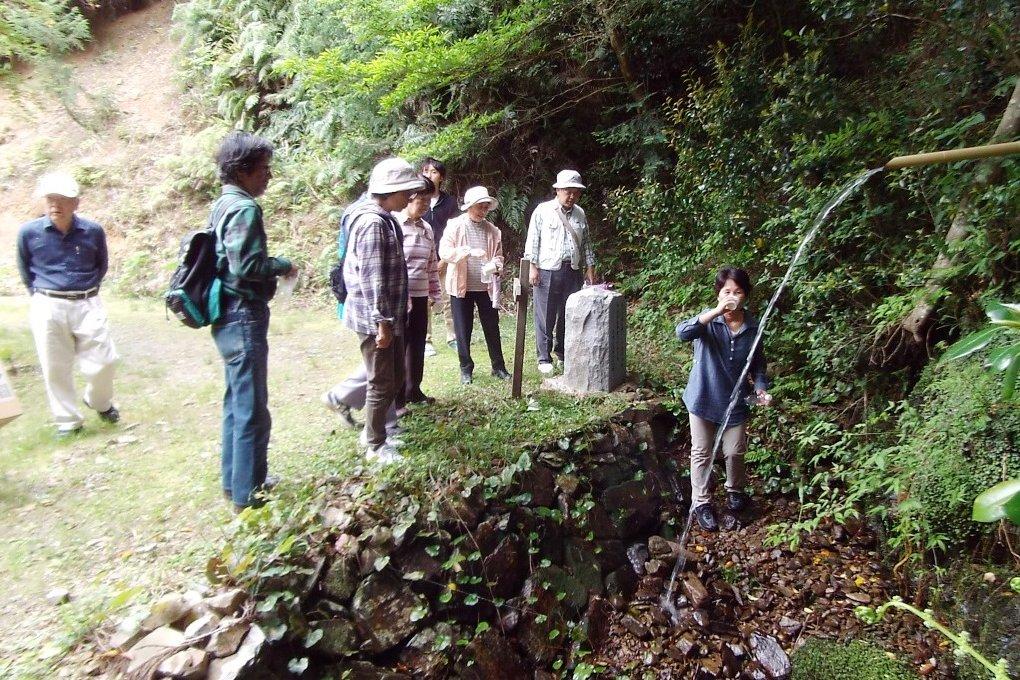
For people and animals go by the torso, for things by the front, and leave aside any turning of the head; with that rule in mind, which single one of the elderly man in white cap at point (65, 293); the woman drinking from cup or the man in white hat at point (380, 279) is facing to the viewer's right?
the man in white hat

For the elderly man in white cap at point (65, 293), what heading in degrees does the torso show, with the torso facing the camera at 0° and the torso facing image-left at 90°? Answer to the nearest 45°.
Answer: approximately 0°

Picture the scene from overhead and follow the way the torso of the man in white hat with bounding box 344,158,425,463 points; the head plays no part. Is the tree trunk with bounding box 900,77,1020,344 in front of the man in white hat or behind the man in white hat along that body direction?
in front

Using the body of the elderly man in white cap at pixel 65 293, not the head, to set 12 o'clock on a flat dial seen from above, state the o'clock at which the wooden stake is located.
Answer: The wooden stake is roughly at 10 o'clock from the elderly man in white cap.

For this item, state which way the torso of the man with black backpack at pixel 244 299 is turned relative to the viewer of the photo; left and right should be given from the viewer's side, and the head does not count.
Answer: facing to the right of the viewer

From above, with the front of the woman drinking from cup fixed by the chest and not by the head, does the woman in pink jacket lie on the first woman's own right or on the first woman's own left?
on the first woman's own right

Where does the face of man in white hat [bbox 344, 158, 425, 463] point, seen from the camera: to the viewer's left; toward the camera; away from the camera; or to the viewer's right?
to the viewer's right

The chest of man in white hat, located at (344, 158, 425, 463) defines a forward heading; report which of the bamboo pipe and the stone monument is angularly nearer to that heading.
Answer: the stone monument

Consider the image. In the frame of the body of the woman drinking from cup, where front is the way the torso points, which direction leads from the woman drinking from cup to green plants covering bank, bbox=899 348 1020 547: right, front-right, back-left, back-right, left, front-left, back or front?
left

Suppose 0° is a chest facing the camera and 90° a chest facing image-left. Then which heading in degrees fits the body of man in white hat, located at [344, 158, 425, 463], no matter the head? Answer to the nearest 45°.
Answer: approximately 270°

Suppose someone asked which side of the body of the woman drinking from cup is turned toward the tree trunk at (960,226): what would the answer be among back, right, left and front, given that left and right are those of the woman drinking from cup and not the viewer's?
left
